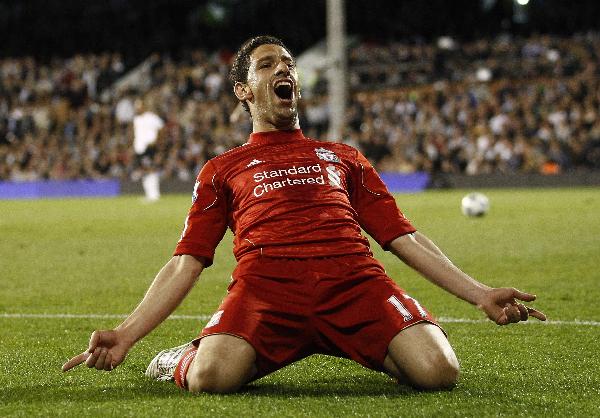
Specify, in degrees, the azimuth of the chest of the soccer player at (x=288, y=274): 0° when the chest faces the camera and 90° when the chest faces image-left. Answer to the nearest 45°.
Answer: approximately 0°

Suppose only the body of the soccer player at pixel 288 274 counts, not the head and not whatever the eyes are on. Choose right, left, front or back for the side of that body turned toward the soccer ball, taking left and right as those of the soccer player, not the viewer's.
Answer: back
